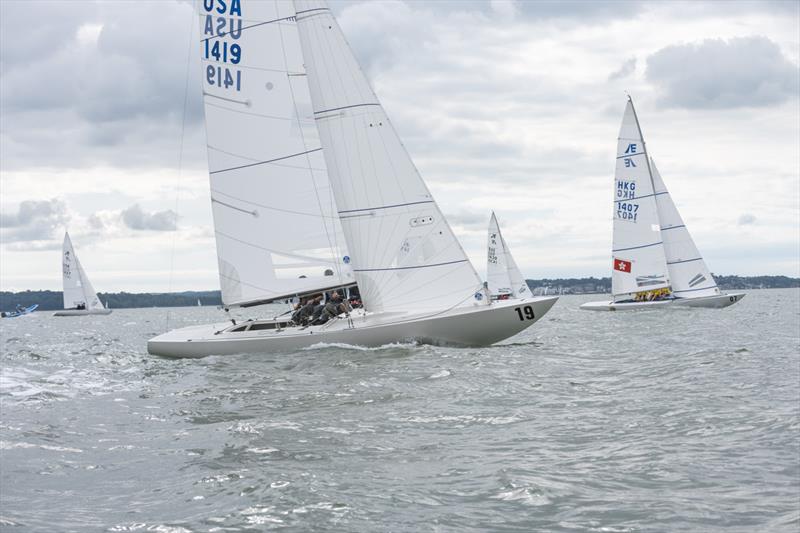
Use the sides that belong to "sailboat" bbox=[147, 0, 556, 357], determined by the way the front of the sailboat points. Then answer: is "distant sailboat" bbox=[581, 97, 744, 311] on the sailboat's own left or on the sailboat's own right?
on the sailboat's own left

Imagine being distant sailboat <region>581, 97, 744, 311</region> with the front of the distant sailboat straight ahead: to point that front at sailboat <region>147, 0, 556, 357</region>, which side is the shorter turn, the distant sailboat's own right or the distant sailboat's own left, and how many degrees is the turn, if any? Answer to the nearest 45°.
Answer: approximately 90° to the distant sailboat's own right

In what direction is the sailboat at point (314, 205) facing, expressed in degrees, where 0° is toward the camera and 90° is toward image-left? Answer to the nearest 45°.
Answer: approximately 270°

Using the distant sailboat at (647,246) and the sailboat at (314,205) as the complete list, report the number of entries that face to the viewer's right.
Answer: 2

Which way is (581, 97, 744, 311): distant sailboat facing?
to the viewer's right
